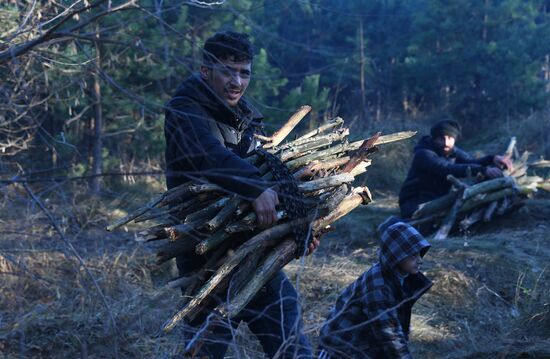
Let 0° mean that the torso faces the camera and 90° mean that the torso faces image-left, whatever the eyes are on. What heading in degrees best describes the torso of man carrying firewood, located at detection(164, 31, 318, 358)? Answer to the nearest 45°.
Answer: approximately 315°

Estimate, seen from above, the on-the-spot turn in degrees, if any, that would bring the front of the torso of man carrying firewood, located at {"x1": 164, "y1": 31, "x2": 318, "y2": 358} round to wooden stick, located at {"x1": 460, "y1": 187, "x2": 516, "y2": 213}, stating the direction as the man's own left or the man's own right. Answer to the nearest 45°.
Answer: approximately 90° to the man's own left

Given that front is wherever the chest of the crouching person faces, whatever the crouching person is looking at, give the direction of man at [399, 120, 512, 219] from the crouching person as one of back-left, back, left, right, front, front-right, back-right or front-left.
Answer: left

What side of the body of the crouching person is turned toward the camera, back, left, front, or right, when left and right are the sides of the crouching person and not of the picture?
right

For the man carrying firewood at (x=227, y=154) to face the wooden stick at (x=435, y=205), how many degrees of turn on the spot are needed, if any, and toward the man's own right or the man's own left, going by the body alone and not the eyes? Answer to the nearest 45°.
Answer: approximately 90° to the man's own left
